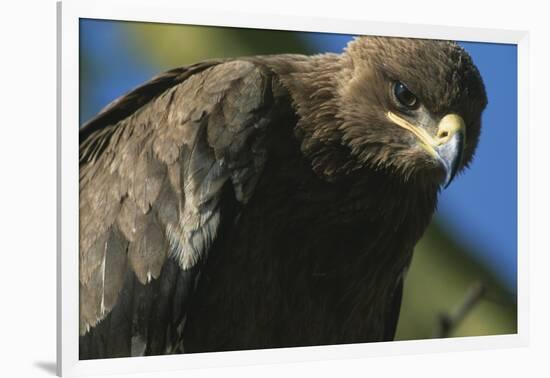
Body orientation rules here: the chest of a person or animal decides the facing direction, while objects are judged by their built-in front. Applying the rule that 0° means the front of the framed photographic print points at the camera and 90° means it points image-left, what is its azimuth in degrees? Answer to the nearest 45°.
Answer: approximately 315°
